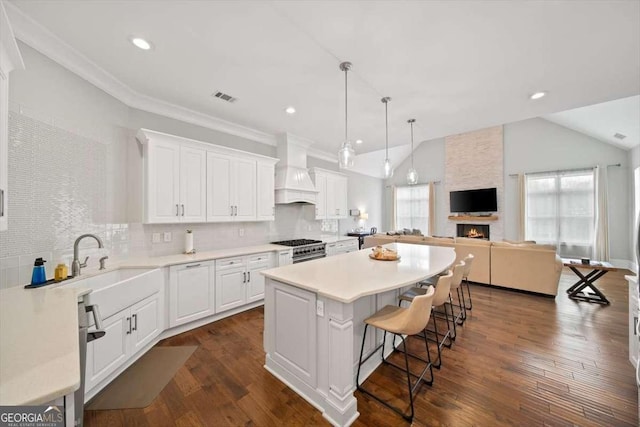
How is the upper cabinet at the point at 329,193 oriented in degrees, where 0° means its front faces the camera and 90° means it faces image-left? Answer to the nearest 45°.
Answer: approximately 315°

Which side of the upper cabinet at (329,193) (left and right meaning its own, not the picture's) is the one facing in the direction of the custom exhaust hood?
right

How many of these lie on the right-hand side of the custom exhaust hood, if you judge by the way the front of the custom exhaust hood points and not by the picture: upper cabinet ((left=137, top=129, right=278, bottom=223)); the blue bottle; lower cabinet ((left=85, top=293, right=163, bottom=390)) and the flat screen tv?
3

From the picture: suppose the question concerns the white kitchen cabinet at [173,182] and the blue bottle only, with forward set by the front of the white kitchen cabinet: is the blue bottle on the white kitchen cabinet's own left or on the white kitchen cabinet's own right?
on the white kitchen cabinet's own right

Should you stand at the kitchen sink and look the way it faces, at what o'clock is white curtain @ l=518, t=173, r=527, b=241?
The white curtain is roughly at 11 o'clock from the kitchen sink.

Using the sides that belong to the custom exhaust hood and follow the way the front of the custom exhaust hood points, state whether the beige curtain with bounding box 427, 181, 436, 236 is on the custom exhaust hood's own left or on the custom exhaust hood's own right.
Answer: on the custom exhaust hood's own left
